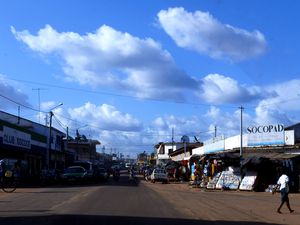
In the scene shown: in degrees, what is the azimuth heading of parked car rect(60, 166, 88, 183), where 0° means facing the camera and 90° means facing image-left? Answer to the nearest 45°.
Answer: approximately 45°
